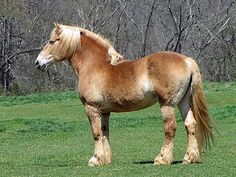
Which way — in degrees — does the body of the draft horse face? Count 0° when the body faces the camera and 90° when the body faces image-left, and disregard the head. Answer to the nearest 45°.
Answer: approximately 90°
